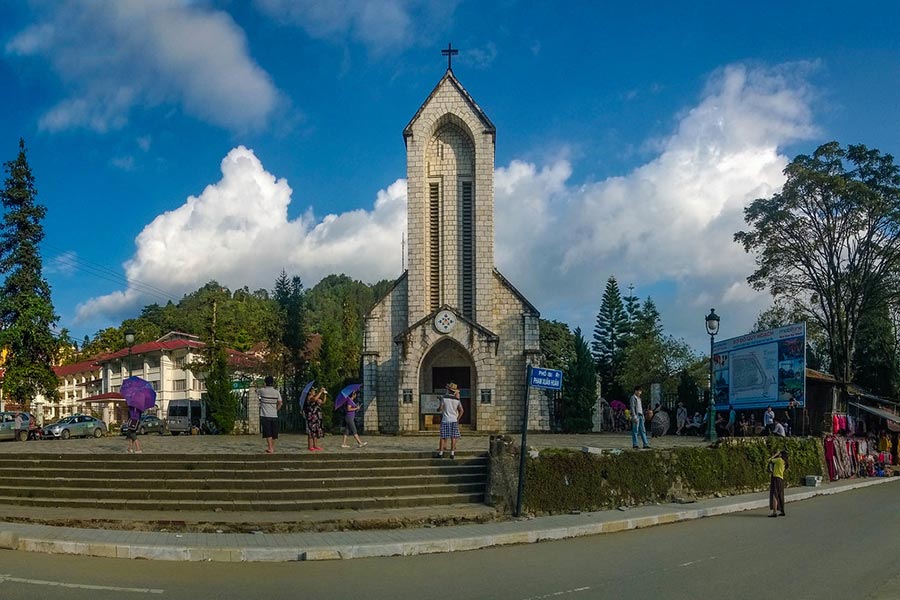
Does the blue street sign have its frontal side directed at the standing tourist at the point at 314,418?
no

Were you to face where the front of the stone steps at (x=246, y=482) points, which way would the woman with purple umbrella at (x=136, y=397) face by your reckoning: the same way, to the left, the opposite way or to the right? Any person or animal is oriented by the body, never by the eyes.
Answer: the opposite way

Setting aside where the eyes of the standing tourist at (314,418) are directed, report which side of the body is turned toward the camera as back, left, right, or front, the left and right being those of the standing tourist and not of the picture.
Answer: right

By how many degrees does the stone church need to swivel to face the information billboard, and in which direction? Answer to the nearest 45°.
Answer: approximately 45° to its left

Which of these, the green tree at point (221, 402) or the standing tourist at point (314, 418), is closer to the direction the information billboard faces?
the standing tourist

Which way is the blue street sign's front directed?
toward the camera

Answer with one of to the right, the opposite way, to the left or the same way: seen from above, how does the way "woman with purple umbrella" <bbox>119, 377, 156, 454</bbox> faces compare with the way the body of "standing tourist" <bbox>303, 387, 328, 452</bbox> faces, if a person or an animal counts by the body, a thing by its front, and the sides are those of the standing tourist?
to the right

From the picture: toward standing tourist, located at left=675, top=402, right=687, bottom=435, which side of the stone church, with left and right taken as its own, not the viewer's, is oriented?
left

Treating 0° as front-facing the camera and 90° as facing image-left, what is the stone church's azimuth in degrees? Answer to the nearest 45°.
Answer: approximately 0°
